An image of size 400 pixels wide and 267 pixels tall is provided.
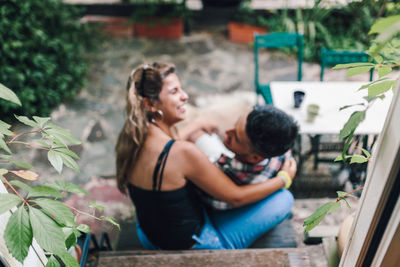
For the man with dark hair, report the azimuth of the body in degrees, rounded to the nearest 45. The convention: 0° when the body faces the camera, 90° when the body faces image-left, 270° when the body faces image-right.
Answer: approximately 90°

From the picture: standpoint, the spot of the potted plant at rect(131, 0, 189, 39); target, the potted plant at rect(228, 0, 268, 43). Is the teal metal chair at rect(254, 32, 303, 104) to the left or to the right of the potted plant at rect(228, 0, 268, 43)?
right

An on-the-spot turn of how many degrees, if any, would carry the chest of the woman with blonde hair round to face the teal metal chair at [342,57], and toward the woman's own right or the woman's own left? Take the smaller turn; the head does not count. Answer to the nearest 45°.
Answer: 0° — they already face it

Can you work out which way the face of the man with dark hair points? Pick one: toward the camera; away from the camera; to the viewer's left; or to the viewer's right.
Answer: to the viewer's left

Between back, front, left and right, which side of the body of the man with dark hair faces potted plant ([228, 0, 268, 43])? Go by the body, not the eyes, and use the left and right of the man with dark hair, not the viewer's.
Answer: right

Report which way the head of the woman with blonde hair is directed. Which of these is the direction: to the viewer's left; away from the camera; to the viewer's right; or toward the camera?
to the viewer's right

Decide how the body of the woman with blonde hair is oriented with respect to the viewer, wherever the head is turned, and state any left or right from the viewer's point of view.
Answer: facing away from the viewer and to the right of the viewer

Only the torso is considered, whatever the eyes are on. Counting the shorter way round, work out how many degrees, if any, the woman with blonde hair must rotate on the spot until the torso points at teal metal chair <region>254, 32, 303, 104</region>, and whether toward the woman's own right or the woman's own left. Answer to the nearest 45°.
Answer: approximately 45° to the woman's own left

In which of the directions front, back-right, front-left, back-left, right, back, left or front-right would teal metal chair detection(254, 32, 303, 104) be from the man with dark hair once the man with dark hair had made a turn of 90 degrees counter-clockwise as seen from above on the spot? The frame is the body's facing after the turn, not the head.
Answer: back
